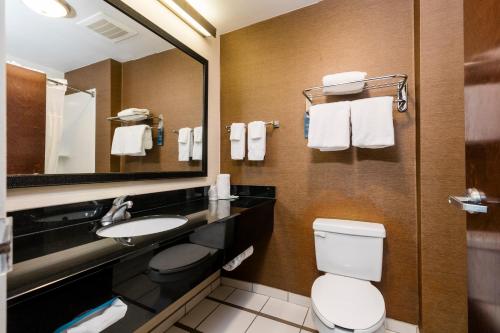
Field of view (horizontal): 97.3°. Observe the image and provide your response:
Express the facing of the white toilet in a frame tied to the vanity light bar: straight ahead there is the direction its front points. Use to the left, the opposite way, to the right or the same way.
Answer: to the right

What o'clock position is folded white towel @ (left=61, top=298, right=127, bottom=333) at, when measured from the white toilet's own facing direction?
The folded white towel is roughly at 1 o'clock from the white toilet.

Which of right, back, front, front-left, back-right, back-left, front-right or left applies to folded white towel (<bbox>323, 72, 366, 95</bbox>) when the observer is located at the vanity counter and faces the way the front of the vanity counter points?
front-left

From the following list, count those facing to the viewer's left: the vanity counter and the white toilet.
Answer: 0

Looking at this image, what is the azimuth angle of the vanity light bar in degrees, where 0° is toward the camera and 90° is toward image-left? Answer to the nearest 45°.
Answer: approximately 315°

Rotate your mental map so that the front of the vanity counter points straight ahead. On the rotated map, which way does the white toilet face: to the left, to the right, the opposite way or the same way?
to the right

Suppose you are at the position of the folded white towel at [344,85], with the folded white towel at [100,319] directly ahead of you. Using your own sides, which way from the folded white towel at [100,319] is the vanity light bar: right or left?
right

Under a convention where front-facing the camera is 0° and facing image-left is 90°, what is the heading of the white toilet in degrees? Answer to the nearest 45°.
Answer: approximately 0°

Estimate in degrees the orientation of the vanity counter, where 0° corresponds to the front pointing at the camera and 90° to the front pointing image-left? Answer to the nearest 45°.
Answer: approximately 315°
